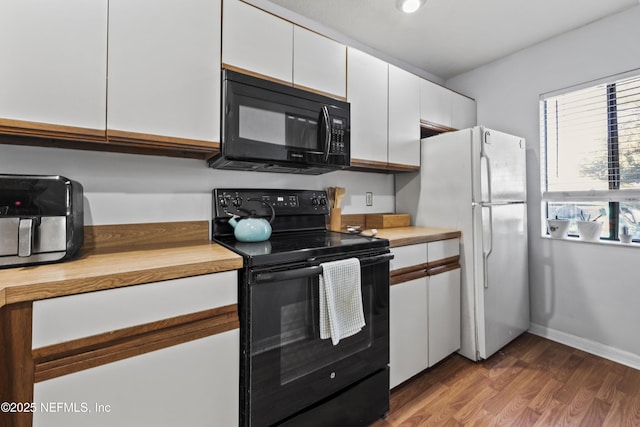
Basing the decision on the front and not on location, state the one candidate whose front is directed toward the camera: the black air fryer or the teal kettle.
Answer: the black air fryer

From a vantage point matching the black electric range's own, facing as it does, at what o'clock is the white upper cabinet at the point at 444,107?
The white upper cabinet is roughly at 9 o'clock from the black electric range.

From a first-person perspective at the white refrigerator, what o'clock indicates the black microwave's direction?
The black microwave is roughly at 3 o'clock from the white refrigerator.

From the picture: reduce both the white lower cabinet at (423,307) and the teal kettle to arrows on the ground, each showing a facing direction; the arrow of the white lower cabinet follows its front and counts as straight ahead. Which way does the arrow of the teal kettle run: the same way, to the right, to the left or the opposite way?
to the right

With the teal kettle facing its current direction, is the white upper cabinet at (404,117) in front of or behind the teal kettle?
behind

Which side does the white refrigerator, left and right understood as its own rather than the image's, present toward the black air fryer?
right

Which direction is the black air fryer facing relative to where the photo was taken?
toward the camera

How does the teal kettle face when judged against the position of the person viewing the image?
facing to the left of the viewer

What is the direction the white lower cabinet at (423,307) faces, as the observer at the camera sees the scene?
facing the viewer and to the right of the viewer
